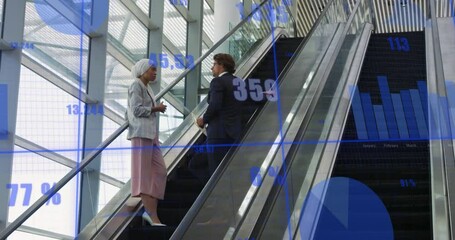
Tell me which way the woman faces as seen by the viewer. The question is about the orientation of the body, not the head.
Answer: to the viewer's right

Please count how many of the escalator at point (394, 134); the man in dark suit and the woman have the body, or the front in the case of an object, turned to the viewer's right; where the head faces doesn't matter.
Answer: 1

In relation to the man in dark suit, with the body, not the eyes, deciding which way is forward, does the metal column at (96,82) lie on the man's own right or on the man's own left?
on the man's own right

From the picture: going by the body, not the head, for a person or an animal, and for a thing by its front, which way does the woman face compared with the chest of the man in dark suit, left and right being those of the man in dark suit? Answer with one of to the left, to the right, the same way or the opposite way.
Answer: the opposite way

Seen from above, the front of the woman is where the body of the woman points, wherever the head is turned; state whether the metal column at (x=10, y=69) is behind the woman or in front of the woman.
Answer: behind

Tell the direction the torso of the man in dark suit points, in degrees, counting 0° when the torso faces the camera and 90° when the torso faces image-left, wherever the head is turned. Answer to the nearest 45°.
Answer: approximately 90°

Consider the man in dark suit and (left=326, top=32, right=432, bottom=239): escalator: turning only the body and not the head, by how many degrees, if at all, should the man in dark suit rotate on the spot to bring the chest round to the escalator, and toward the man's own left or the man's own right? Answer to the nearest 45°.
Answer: approximately 135° to the man's own right

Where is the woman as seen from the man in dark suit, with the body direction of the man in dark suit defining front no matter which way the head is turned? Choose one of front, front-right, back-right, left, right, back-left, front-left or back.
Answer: front

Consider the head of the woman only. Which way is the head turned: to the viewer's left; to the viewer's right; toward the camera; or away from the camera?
to the viewer's right

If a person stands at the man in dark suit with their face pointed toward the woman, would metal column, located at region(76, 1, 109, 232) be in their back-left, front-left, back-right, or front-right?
front-right

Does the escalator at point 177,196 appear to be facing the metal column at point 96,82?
no
